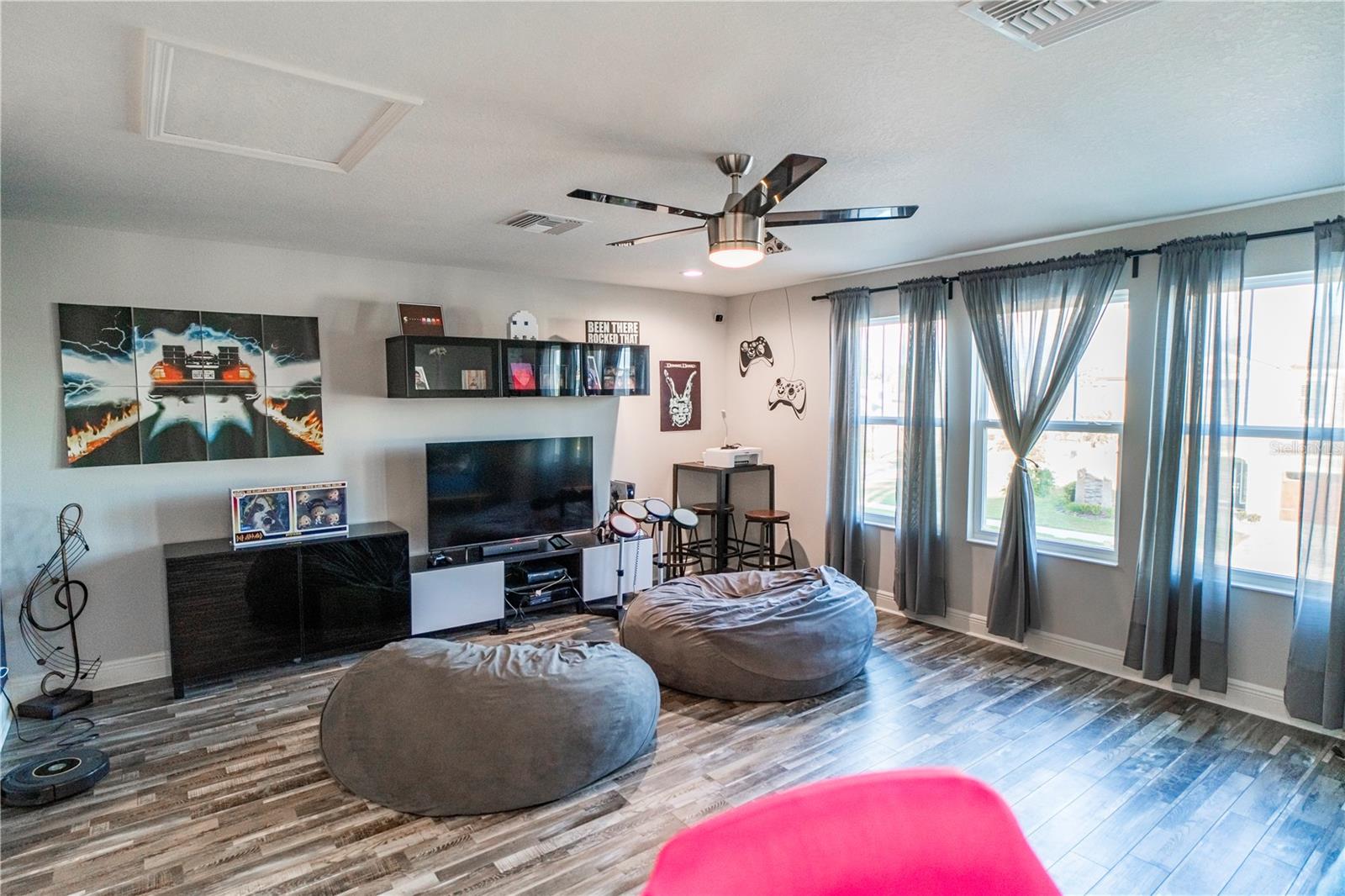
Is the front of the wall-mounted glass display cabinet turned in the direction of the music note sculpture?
no

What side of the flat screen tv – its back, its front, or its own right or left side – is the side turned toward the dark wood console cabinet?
right

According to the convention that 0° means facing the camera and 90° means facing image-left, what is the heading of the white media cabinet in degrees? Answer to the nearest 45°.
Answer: approximately 315°

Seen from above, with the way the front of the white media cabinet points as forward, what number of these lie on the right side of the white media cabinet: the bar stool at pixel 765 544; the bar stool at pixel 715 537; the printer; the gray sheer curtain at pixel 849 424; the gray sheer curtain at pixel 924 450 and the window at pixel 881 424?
0

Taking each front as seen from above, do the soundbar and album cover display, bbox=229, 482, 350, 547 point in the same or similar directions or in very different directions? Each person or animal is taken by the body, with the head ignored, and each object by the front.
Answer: same or similar directions

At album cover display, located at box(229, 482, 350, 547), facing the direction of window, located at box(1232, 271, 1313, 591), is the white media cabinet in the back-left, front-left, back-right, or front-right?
front-left

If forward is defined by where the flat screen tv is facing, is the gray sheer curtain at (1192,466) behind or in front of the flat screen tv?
in front

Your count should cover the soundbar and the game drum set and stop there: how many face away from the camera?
0

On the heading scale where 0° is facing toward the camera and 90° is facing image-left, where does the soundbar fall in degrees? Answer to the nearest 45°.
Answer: approximately 315°

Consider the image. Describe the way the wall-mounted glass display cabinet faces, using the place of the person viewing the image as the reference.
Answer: facing the viewer and to the right of the viewer

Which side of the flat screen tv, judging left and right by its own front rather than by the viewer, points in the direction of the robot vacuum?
right

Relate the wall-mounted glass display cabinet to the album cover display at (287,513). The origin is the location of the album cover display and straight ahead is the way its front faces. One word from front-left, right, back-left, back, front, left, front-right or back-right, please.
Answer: left

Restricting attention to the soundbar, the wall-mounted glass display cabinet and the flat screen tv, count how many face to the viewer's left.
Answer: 0

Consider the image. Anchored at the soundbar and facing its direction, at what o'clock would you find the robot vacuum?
The robot vacuum is roughly at 3 o'clock from the soundbar.

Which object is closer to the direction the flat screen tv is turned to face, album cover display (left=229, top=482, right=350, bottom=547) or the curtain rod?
the curtain rod

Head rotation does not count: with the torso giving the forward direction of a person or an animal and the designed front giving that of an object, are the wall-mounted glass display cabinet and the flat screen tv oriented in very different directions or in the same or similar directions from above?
same or similar directions

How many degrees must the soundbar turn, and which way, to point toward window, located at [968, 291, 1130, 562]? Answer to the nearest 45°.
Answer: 0° — it already faces it

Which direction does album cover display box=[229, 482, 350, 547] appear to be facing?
toward the camera

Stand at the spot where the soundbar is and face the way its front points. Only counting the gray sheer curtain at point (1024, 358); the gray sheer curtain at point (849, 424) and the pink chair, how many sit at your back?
0

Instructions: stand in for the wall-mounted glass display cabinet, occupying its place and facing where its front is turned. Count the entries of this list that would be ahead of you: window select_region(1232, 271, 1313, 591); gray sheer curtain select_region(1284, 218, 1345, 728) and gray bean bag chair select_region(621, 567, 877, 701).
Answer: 3
